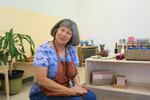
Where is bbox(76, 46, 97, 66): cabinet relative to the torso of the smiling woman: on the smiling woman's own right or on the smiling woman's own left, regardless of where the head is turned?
on the smiling woman's own left

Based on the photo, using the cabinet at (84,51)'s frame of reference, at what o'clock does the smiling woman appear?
The smiling woman is roughly at 12 o'clock from the cabinet.

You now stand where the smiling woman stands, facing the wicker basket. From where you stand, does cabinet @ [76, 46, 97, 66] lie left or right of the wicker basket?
left

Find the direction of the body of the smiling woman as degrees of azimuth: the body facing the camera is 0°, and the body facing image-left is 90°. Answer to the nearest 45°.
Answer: approximately 315°

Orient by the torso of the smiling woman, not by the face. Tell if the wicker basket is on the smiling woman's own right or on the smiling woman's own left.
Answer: on the smiling woman's own left

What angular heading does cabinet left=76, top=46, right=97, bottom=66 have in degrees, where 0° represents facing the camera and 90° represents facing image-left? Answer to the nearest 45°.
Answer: approximately 0°

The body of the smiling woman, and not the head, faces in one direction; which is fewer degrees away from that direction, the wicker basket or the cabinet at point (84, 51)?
the wicker basket
